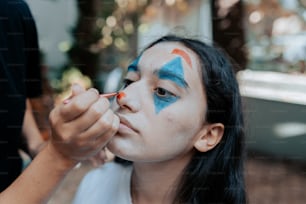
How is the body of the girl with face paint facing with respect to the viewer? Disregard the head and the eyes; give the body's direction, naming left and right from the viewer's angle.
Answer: facing the viewer and to the left of the viewer

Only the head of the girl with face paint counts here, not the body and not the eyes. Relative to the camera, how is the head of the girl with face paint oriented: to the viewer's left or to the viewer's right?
to the viewer's left
